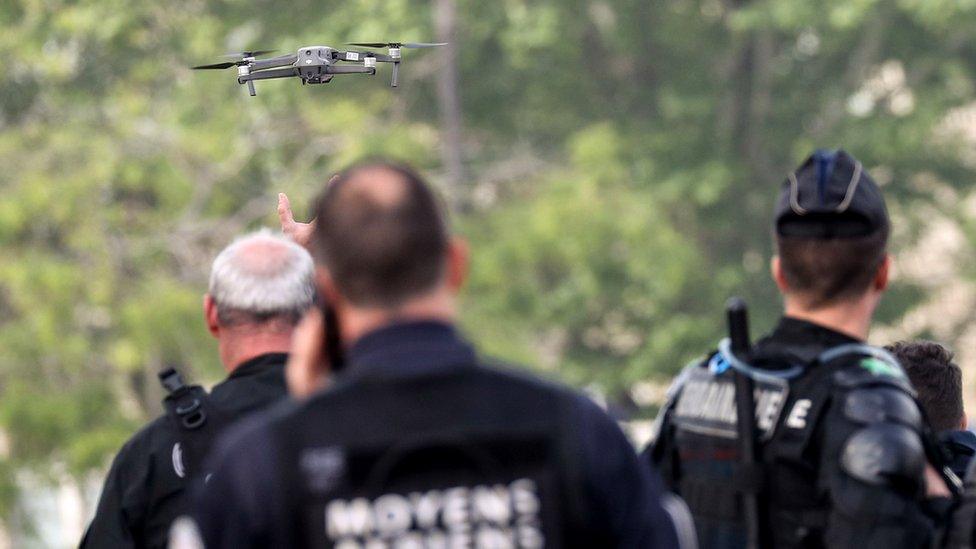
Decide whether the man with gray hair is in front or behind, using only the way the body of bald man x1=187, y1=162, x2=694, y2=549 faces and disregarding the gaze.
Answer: in front

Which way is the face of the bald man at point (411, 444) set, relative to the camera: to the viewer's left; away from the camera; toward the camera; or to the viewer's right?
away from the camera

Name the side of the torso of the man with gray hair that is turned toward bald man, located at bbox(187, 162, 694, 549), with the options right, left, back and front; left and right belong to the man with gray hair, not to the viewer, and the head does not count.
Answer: back

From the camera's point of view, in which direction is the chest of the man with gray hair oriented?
away from the camera

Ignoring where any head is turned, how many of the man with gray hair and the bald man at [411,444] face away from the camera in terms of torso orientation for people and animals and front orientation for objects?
2

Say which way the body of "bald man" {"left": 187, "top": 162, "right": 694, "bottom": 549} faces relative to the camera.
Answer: away from the camera
